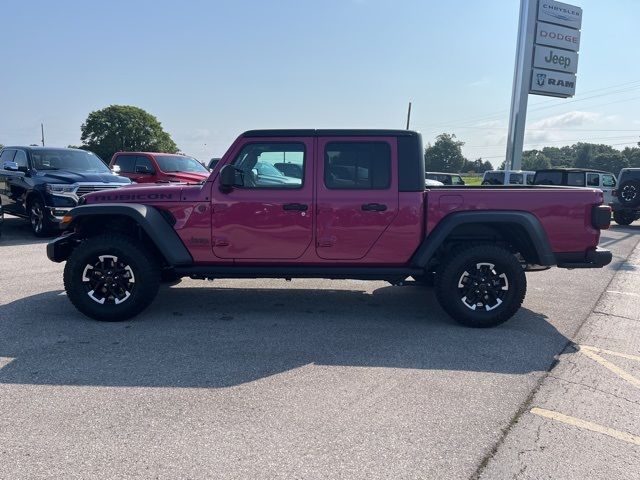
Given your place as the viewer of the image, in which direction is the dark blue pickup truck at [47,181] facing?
facing the viewer and to the right of the viewer

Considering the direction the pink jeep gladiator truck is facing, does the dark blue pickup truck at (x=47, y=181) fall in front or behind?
in front

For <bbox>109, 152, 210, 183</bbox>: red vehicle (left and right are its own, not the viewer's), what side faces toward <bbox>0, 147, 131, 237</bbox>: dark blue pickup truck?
right

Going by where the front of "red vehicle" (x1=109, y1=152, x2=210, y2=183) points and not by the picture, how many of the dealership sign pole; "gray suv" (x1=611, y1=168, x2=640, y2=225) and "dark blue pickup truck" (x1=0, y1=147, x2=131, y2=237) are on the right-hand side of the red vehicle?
1

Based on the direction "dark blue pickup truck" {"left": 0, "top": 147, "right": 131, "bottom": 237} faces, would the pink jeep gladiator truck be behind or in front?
in front

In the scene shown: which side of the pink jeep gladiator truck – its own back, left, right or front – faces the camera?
left

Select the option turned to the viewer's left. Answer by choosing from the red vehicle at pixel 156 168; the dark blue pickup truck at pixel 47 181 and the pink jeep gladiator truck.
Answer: the pink jeep gladiator truck

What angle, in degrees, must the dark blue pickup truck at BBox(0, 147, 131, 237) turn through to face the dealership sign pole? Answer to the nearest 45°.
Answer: approximately 45° to its left

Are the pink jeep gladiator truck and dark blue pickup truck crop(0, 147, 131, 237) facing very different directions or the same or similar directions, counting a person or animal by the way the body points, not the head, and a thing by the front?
very different directions

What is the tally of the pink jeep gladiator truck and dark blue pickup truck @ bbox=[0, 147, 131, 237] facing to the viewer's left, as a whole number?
1

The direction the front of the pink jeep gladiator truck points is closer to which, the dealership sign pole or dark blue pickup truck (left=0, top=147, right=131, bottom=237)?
the dark blue pickup truck
